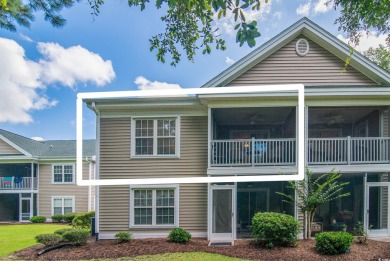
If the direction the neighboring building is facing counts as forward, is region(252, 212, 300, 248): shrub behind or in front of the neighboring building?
in front

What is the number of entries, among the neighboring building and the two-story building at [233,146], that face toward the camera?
2

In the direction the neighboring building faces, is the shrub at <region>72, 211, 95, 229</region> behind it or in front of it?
in front

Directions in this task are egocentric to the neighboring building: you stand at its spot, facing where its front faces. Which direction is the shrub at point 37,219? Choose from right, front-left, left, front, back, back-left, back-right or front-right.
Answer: front

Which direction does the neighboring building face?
toward the camera

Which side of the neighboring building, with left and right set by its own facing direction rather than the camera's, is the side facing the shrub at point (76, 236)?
front

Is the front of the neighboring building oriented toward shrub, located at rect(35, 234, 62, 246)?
yes

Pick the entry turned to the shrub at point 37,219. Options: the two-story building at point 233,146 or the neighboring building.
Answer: the neighboring building
